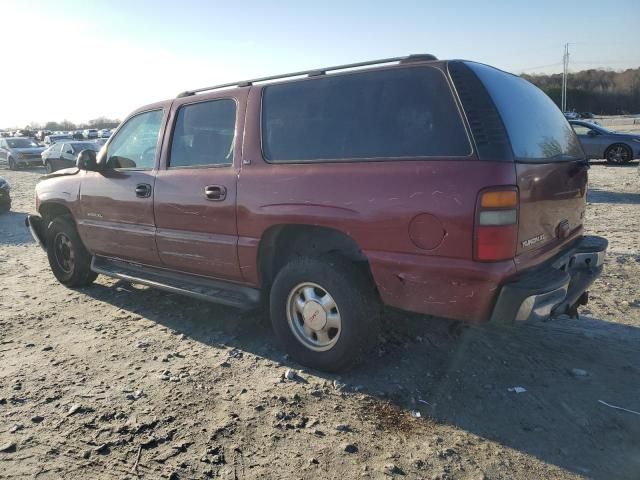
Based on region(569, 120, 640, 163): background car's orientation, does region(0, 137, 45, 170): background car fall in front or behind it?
behind

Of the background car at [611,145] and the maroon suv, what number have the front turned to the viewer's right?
1

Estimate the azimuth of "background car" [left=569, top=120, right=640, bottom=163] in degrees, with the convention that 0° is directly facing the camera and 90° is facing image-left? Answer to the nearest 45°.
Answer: approximately 270°

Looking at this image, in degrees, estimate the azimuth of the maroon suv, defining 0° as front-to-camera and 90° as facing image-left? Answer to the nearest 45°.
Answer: approximately 135°

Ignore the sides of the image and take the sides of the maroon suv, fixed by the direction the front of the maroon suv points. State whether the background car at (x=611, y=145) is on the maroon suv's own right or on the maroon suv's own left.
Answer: on the maroon suv's own right

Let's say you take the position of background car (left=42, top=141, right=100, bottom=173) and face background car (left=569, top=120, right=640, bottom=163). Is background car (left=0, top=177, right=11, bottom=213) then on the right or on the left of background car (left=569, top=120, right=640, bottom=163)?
right

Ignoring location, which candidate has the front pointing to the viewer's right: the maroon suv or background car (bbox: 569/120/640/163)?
the background car

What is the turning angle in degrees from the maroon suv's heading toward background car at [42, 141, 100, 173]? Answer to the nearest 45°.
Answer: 0° — it already faces it
